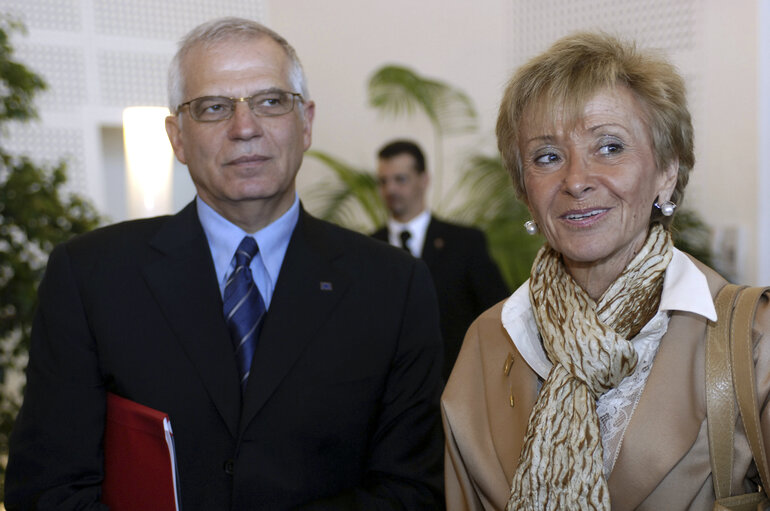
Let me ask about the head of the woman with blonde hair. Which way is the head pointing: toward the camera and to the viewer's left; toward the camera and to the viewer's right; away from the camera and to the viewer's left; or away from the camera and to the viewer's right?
toward the camera and to the viewer's left

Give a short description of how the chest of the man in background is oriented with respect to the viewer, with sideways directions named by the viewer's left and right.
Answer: facing the viewer and to the left of the viewer

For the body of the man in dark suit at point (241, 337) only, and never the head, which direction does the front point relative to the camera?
toward the camera

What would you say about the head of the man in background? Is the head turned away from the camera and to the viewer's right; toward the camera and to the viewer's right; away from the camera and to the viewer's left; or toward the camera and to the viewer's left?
toward the camera and to the viewer's left

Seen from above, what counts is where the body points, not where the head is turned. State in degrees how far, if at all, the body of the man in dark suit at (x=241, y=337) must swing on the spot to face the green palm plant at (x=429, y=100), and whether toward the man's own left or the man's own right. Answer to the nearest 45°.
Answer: approximately 180°

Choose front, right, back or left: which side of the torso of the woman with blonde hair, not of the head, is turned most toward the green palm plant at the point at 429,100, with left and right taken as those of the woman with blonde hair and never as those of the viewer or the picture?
back

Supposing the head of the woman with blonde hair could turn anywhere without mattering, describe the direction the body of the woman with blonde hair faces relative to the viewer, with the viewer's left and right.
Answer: facing the viewer

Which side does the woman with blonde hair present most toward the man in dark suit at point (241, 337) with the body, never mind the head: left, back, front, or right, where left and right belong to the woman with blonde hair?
right

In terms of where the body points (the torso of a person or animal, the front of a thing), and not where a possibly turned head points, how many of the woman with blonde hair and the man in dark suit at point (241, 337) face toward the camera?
2

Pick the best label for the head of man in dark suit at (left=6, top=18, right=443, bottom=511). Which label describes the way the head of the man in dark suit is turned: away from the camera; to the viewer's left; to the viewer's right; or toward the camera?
toward the camera

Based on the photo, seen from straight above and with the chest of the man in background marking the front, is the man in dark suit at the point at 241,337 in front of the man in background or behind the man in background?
in front
